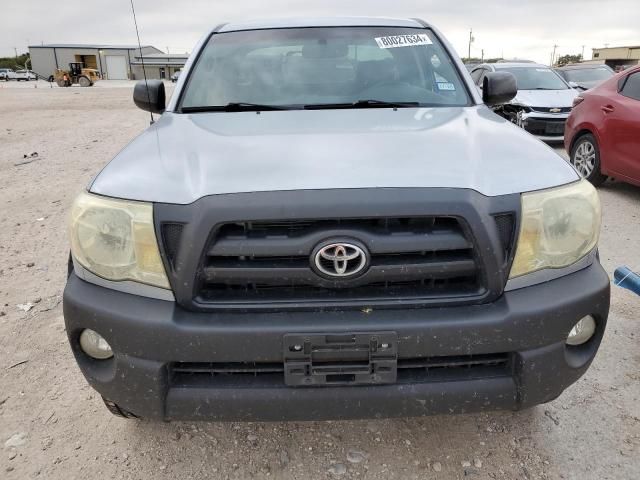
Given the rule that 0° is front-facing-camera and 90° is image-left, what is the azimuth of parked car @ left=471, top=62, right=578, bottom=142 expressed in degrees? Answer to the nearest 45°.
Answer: approximately 315°

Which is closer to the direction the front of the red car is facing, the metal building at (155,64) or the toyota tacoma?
the toyota tacoma

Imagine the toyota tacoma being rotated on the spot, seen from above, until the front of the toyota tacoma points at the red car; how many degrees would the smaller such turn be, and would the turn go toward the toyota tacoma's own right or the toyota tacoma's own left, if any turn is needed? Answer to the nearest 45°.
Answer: approximately 135° to the toyota tacoma's own left

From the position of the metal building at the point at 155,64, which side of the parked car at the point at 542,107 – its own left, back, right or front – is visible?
back

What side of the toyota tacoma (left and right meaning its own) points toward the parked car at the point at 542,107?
back

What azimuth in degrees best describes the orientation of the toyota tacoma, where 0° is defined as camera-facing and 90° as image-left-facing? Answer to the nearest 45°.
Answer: approximately 0°

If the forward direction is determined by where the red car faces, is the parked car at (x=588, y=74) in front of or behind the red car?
behind

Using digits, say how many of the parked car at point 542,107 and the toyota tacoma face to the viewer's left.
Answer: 0

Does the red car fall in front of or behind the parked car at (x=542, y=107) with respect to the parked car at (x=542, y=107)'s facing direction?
in front
